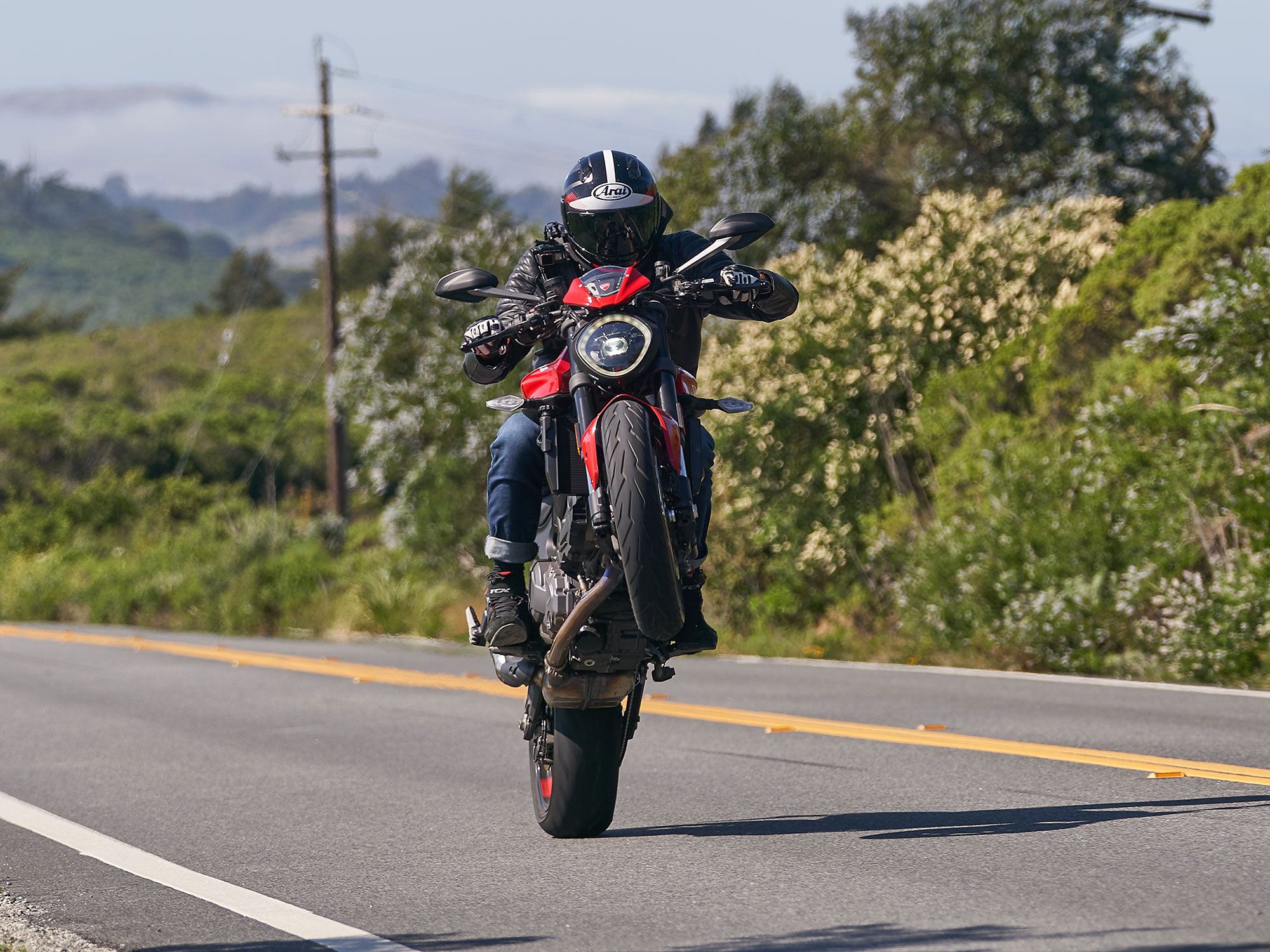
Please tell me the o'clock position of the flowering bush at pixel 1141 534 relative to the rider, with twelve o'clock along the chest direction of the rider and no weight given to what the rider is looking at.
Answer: The flowering bush is roughly at 7 o'clock from the rider.

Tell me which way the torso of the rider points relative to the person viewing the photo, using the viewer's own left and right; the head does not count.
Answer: facing the viewer

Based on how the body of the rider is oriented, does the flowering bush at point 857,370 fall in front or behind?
behind

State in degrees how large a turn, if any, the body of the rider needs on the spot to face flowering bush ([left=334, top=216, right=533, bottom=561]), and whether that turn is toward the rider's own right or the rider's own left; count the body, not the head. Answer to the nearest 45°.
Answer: approximately 180°

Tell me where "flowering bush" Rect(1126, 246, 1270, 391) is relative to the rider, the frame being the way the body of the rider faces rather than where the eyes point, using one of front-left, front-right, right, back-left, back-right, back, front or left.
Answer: back-left
